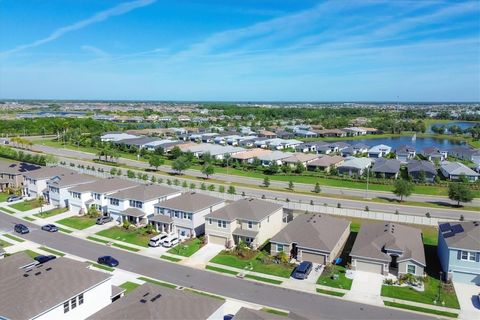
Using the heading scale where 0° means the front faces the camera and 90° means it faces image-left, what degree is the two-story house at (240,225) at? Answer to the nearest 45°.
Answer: approximately 45°

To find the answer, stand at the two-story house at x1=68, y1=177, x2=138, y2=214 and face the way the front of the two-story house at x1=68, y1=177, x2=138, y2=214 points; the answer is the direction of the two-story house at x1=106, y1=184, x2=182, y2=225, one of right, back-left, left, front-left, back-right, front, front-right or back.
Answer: left

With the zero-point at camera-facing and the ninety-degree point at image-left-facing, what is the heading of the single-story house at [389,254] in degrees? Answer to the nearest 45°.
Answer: approximately 0°

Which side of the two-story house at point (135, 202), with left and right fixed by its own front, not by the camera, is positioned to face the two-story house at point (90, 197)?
right

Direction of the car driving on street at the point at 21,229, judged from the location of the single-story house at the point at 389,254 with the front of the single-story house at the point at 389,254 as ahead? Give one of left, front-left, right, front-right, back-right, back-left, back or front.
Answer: right

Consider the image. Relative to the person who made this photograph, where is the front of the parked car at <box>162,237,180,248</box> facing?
facing away from the viewer and to the right of the viewer

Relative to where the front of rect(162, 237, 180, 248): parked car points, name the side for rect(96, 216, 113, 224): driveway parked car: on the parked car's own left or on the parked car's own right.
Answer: on the parked car's own left

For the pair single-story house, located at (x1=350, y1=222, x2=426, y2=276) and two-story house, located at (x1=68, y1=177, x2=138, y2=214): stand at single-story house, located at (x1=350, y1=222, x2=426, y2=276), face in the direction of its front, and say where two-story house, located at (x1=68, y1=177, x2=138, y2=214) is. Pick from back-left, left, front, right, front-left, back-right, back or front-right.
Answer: right

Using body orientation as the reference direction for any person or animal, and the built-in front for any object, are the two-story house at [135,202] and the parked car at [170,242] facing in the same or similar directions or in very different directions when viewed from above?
very different directions

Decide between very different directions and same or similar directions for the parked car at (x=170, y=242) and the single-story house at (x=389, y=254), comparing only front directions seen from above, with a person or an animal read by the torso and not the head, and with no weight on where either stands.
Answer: very different directions

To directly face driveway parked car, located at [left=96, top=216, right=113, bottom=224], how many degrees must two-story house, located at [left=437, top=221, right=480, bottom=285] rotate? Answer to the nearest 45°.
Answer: approximately 90° to its right
